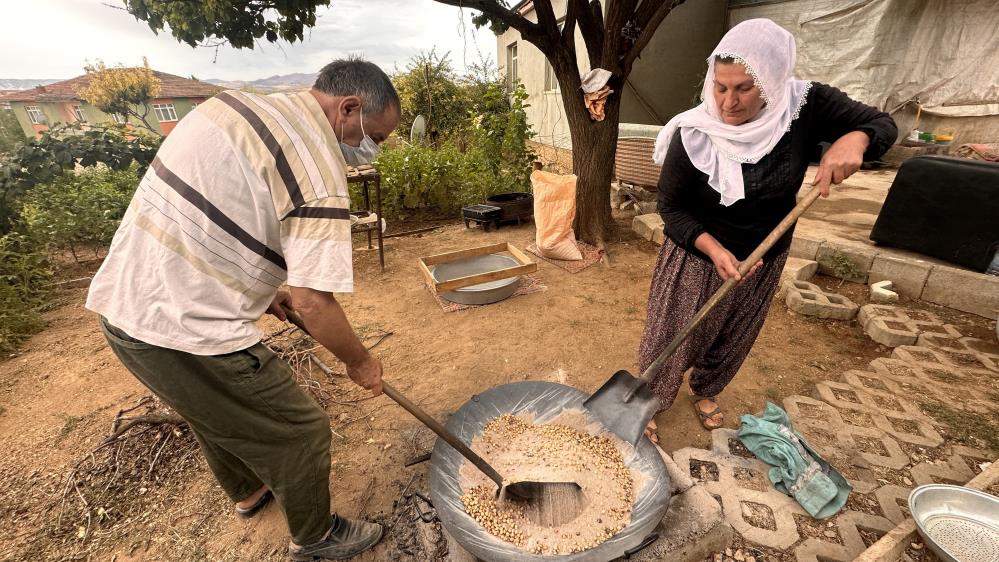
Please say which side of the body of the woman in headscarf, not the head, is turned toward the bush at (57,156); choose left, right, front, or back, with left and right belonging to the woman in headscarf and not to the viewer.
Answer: right

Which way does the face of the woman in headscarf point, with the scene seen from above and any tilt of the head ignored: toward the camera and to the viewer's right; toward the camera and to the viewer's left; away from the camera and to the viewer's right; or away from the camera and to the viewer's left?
toward the camera and to the viewer's left

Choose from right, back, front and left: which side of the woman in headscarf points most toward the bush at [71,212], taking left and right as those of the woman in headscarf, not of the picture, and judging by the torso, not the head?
right

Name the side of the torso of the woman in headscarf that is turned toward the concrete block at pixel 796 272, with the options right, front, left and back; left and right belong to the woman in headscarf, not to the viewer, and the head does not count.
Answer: back

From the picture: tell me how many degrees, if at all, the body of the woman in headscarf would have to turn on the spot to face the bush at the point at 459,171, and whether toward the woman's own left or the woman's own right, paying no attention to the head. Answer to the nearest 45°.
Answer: approximately 135° to the woman's own right

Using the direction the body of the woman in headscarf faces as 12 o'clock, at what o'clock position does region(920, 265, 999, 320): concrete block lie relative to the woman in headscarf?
The concrete block is roughly at 7 o'clock from the woman in headscarf.

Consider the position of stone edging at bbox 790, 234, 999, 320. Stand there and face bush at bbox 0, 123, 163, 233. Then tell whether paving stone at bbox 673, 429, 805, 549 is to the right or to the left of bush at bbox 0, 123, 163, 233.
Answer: left

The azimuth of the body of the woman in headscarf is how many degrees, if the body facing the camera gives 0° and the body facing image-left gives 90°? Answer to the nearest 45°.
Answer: approximately 0°

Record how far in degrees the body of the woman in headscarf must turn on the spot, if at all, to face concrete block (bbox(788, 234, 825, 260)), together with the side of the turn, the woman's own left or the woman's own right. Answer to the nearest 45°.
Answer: approximately 180°
